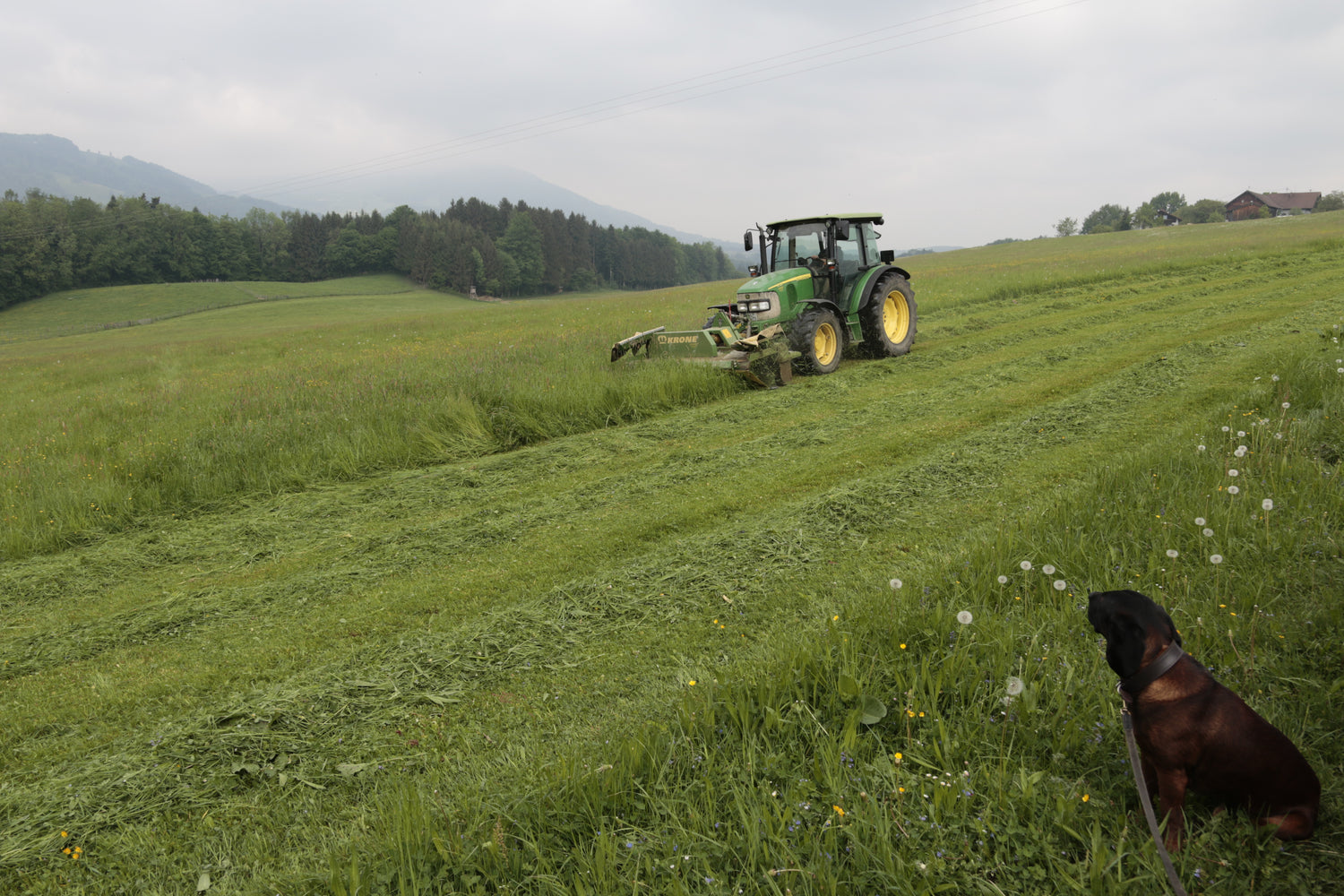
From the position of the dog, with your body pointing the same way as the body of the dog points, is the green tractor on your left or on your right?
on your right

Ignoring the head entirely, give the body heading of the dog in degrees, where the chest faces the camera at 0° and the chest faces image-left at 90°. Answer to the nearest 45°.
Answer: approximately 90°

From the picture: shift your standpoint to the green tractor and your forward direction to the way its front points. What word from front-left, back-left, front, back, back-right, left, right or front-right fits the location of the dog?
front-left

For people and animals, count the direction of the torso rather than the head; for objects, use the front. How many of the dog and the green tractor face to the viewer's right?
0

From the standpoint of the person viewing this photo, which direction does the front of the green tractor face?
facing the viewer and to the left of the viewer
